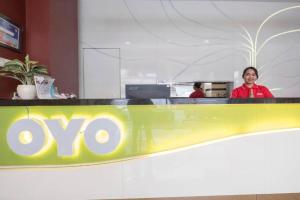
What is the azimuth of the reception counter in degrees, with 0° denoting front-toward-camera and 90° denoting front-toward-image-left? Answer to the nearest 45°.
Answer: approximately 0°

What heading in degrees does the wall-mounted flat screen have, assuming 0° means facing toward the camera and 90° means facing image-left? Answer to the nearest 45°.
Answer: approximately 315°

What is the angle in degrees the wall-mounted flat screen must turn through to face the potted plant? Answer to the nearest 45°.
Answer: approximately 45° to its right

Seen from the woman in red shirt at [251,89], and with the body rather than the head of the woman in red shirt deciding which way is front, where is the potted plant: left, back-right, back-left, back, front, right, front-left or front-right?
front-right

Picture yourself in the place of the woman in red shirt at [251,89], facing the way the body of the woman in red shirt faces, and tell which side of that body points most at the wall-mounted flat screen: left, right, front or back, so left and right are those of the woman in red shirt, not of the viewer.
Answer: right

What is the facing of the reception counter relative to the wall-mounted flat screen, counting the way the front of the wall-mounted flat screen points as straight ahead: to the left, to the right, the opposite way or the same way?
to the right

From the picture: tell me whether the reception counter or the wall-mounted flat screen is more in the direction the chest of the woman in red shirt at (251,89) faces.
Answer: the reception counter

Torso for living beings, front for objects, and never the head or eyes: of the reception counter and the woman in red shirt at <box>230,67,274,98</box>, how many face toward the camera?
2
